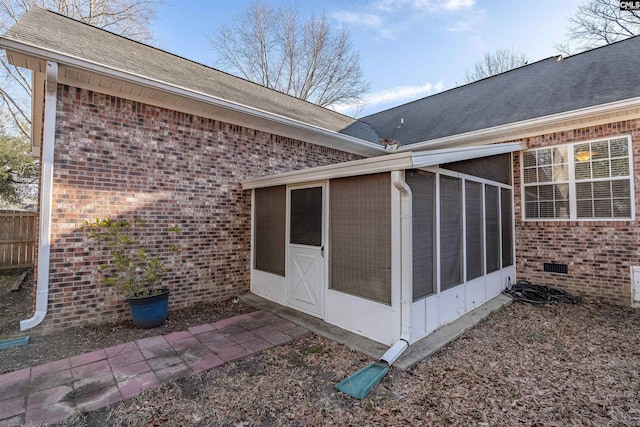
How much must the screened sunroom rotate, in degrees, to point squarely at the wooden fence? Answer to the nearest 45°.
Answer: approximately 45° to its right

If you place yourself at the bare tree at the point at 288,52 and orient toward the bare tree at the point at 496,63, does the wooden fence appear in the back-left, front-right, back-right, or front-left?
back-right

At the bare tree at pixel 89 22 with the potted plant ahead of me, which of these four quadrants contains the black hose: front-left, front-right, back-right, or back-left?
front-left

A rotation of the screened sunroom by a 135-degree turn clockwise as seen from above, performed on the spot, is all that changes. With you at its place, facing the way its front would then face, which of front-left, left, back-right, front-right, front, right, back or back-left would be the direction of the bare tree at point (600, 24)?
front-right

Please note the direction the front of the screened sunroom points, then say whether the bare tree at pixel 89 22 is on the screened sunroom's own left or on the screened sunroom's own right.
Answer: on the screened sunroom's own right

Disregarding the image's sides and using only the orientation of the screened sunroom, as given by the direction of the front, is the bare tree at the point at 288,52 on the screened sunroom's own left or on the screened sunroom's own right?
on the screened sunroom's own right

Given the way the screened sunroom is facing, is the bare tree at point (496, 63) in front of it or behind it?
behind

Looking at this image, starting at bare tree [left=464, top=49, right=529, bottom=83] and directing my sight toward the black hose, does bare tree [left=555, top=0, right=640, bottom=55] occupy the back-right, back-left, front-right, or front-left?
front-left

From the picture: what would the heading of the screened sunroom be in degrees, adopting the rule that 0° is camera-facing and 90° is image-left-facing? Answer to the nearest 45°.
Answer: approximately 45°

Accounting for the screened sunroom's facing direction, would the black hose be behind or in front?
behind

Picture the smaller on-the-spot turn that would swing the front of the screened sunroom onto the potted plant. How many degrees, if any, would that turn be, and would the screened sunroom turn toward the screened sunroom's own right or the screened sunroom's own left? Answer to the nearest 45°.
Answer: approximately 45° to the screened sunroom's own right
